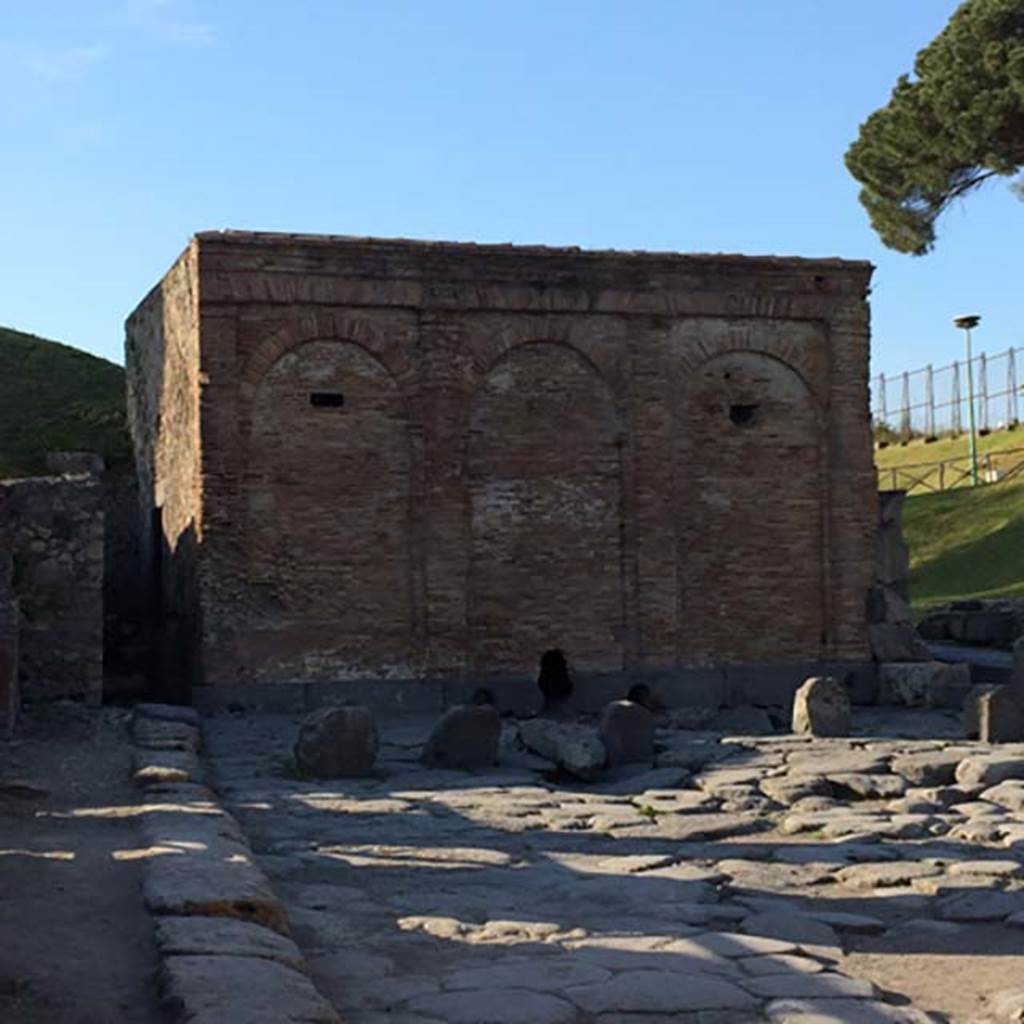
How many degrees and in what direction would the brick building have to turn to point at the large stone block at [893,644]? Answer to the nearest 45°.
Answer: approximately 90° to its left

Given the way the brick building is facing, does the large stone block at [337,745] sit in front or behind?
in front

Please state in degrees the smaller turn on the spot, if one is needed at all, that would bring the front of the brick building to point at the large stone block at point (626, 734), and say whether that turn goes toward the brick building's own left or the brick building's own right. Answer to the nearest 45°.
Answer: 0° — it already faces it

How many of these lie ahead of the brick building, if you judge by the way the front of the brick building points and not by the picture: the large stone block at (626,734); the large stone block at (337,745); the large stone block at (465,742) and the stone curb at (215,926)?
4

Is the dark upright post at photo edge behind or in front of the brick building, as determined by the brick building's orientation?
in front

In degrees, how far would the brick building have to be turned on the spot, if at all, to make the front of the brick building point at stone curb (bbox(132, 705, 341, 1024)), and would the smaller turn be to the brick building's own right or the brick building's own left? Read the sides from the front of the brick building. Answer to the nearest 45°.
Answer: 0° — it already faces it

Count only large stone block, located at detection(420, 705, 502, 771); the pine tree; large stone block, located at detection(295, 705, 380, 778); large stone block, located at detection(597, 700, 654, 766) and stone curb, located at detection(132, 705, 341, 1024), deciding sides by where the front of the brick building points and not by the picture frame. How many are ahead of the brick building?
4

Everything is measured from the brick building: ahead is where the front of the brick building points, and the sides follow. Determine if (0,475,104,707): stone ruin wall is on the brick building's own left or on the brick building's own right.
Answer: on the brick building's own right

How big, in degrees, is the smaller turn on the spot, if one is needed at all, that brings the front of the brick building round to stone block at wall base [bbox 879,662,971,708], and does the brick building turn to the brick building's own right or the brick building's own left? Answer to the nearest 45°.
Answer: approximately 90° to the brick building's own left

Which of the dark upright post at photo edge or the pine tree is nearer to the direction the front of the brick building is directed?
the dark upright post at photo edge

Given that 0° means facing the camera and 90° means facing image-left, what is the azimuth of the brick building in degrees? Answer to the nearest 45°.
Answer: approximately 0°

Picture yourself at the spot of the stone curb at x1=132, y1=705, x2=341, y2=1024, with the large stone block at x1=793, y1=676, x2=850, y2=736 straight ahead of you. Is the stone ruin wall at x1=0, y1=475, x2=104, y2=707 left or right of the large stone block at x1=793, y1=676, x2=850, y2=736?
left

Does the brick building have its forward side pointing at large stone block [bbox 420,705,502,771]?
yes

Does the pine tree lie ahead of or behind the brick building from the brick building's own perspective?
behind
